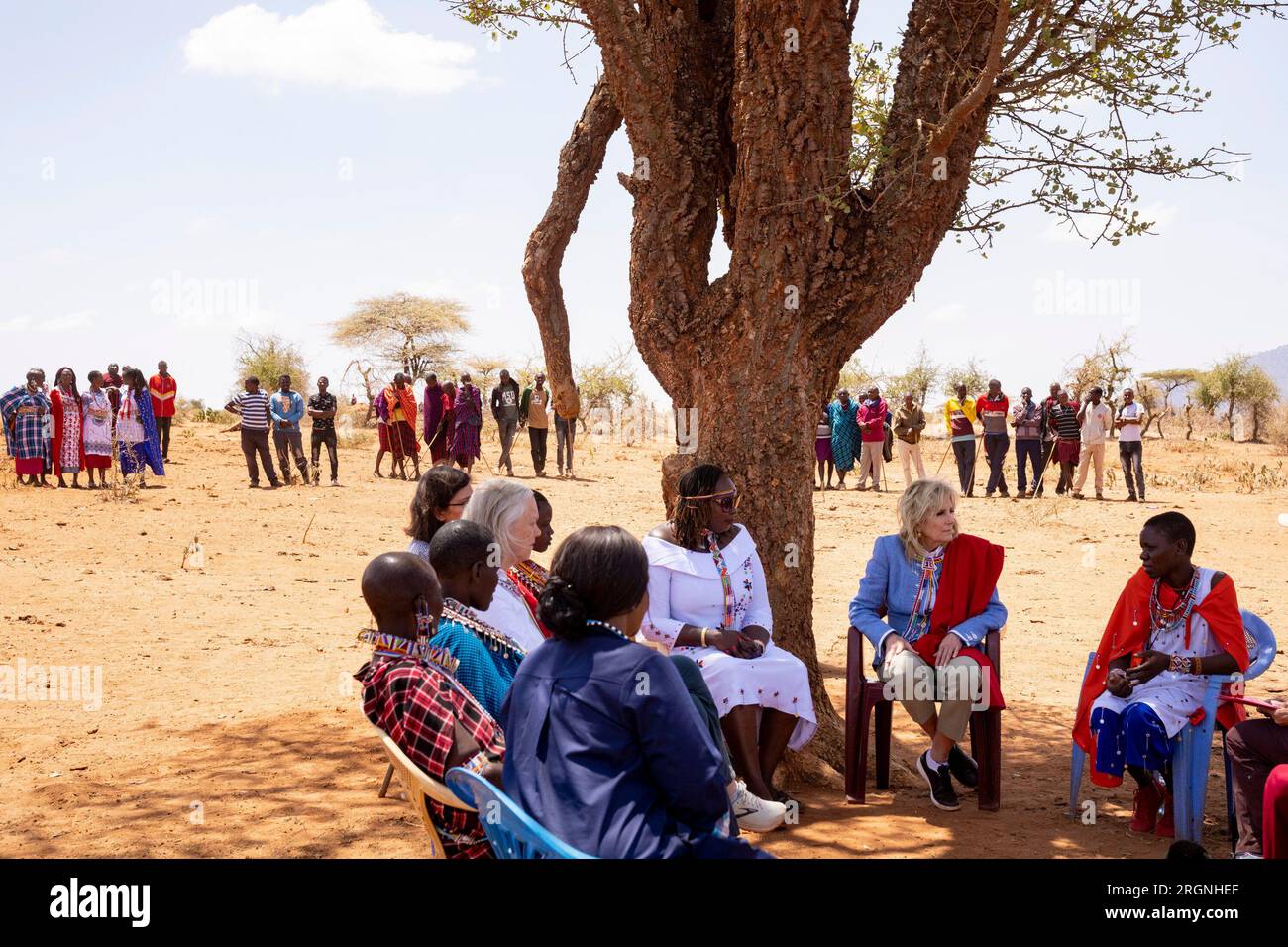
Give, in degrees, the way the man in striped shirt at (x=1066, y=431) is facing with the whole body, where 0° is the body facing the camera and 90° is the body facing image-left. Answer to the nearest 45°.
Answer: approximately 0°

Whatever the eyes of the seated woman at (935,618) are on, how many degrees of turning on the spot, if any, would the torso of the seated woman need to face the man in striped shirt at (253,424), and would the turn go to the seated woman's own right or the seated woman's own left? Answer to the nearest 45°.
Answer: approximately 135° to the seated woman's own right

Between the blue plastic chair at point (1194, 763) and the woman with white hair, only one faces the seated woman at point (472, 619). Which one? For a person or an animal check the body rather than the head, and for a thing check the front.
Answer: the blue plastic chair

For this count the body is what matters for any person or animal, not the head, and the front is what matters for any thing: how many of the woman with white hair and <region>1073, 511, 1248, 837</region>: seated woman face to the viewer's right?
1

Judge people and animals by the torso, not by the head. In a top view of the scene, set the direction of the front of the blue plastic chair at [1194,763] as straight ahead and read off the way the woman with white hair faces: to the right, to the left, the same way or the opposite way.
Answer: the opposite way

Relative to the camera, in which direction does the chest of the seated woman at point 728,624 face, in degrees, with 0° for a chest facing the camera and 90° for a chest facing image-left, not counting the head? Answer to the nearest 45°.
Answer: approximately 315°

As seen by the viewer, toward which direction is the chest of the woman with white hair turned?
to the viewer's right

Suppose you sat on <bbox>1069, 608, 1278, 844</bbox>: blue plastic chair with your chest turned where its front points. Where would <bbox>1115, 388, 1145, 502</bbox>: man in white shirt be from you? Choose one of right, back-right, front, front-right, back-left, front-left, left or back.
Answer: back-right

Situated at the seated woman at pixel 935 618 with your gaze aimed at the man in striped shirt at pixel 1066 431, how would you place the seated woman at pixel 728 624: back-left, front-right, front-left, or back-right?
back-left

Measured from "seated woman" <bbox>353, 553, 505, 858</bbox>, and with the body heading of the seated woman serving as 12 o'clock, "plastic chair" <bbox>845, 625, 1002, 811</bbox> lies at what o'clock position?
The plastic chair is roughly at 12 o'clock from the seated woman.
